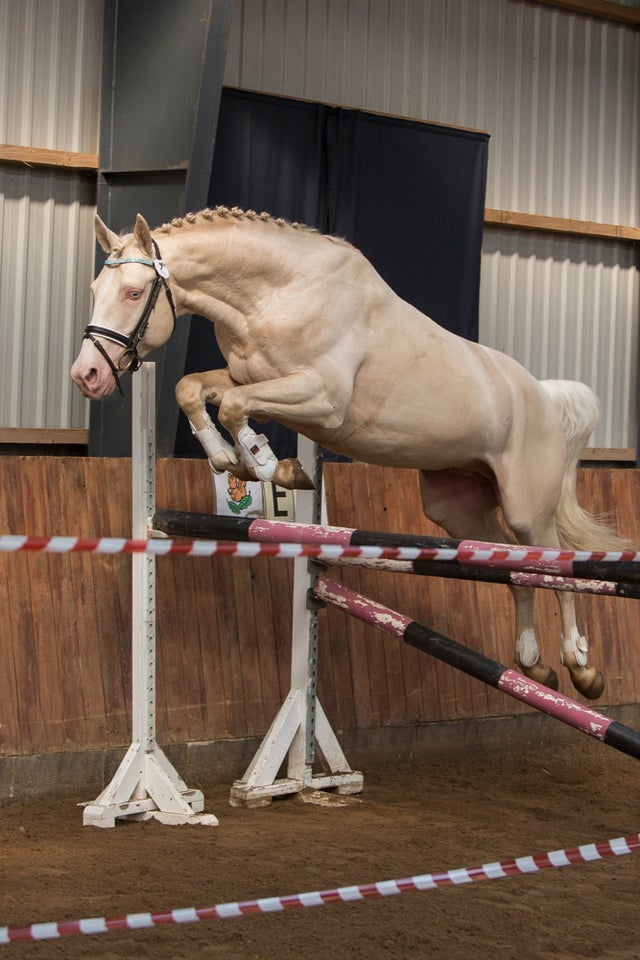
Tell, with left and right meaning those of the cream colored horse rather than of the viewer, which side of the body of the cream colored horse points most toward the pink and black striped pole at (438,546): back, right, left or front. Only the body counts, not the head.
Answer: left

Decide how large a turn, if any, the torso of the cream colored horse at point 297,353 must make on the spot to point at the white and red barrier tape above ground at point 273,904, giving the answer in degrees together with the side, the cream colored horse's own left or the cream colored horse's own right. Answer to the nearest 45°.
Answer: approximately 45° to the cream colored horse's own left

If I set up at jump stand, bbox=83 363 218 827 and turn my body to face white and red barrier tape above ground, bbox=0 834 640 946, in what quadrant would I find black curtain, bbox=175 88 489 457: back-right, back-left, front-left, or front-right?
back-left

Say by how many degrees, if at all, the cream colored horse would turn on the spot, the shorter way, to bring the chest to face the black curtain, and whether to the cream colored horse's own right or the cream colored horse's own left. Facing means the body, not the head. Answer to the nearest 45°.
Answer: approximately 135° to the cream colored horse's own right

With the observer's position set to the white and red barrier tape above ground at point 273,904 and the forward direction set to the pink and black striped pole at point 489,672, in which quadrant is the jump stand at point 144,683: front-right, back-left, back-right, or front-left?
front-left

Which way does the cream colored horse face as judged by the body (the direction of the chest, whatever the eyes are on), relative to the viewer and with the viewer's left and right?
facing the viewer and to the left of the viewer
